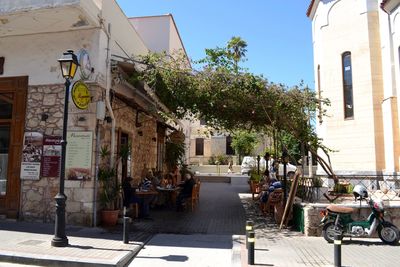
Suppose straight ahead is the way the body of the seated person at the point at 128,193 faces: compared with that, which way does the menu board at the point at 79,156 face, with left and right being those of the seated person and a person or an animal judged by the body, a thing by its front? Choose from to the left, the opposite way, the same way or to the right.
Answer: to the right

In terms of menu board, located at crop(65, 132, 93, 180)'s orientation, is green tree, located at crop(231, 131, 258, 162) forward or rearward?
rearward

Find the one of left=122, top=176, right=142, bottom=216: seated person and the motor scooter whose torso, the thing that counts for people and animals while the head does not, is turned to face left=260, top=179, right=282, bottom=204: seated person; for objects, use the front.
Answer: left=122, top=176, right=142, bottom=216: seated person

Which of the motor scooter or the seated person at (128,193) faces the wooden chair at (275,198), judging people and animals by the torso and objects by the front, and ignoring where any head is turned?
the seated person

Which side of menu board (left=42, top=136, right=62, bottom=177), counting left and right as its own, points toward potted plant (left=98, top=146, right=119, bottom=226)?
left

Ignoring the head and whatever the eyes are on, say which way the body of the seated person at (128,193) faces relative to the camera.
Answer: to the viewer's right
